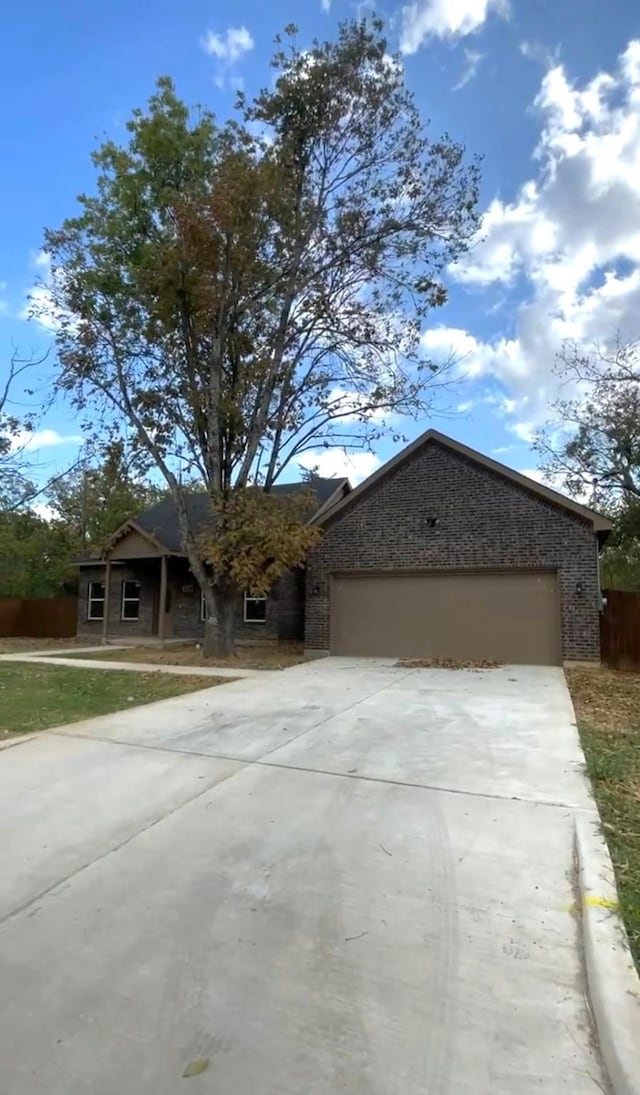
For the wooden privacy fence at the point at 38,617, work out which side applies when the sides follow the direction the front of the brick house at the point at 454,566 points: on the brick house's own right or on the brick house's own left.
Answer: on the brick house's own right

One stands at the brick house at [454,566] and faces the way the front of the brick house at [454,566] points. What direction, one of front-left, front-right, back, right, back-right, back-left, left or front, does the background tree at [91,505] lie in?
back-right

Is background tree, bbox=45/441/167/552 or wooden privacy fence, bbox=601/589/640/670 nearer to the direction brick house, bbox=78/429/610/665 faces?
the wooden privacy fence

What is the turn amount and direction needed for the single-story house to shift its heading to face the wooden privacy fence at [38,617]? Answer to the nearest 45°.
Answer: approximately 135° to its right

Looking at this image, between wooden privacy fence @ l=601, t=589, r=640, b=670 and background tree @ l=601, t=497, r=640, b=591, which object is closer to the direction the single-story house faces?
the wooden privacy fence

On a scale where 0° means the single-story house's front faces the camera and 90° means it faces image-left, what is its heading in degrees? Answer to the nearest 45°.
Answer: approximately 0°

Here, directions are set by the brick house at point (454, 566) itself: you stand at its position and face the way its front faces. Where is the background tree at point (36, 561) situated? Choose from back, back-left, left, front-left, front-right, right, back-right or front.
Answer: back-right
